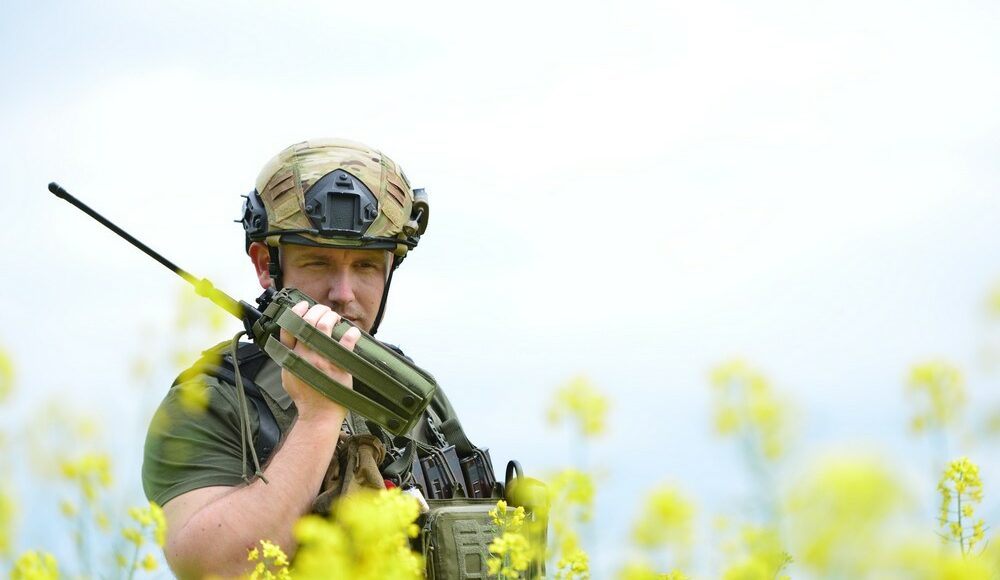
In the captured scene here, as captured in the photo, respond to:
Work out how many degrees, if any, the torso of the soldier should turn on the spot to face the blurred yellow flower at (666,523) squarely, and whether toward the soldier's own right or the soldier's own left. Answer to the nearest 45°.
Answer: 0° — they already face it

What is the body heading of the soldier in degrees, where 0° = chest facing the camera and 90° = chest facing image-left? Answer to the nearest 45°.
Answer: approximately 315°

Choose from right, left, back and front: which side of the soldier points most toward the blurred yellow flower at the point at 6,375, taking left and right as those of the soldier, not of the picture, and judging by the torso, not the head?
right

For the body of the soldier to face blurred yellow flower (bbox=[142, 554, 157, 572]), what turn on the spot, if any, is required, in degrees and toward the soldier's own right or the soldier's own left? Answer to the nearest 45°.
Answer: approximately 45° to the soldier's own right

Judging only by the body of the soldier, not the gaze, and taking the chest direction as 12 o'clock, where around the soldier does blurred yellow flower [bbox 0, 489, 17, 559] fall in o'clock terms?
The blurred yellow flower is roughly at 2 o'clock from the soldier.

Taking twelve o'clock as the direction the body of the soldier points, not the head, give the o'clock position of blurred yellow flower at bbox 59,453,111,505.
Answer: The blurred yellow flower is roughly at 2 o'clock from the soldier.

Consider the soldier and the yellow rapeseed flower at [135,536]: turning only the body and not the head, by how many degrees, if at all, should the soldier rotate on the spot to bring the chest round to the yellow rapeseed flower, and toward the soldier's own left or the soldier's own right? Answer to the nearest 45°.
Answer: approximately 45° to the soldier's own right

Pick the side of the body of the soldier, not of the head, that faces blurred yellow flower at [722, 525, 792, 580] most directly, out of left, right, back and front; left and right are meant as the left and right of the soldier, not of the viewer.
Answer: front

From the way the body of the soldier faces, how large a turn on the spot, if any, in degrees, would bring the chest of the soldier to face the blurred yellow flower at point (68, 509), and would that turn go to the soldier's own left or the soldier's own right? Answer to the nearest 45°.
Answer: approximately 45° to the soldier's own right

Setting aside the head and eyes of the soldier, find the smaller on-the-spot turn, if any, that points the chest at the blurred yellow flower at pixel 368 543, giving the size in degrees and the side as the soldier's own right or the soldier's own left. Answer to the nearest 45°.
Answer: approximately 45° to the soldier's own right
